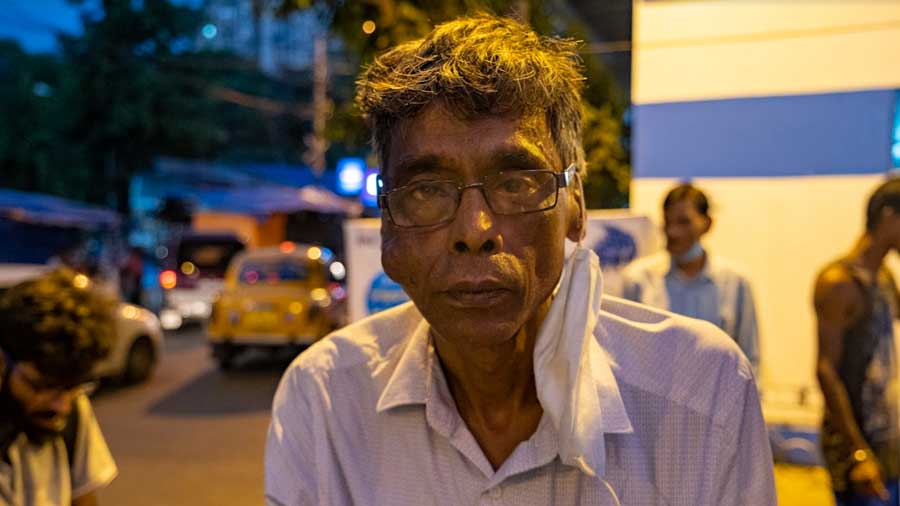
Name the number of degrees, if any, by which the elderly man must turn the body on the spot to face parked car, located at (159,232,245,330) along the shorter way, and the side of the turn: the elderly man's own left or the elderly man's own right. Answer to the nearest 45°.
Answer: approximately 135° to the elderly man's own right

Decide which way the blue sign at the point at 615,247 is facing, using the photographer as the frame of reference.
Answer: facing the viewer

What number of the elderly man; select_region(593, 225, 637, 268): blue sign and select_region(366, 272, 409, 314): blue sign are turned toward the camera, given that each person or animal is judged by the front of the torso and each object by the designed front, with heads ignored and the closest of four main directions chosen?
3

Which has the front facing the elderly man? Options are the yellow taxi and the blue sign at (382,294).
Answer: the blue sign

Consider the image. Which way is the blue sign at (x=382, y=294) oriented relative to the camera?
toward the camera

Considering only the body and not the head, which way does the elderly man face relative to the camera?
toward the camera

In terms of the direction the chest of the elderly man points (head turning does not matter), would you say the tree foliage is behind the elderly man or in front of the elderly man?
behind

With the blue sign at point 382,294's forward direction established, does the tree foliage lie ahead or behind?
behind

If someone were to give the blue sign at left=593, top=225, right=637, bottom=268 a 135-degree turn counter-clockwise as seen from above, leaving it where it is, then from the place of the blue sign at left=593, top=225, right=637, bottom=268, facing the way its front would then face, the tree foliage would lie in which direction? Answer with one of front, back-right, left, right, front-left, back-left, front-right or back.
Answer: left

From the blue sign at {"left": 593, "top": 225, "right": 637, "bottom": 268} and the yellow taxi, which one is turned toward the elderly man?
the blue sign

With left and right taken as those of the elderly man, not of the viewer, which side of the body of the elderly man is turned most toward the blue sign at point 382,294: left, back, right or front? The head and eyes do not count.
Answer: back

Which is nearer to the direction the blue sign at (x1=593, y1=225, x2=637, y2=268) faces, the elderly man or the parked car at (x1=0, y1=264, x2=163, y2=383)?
the elderly man
